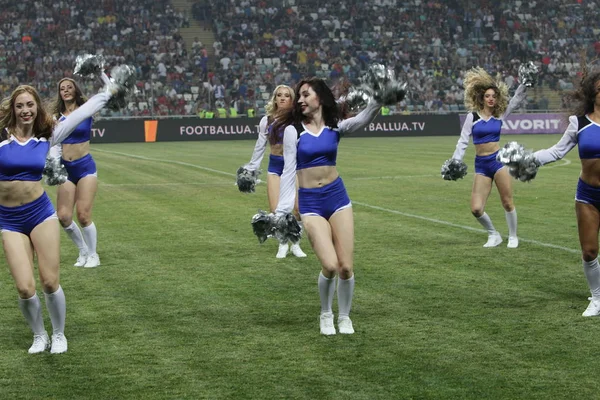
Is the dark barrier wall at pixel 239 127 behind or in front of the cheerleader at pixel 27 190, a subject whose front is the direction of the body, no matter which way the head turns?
behind

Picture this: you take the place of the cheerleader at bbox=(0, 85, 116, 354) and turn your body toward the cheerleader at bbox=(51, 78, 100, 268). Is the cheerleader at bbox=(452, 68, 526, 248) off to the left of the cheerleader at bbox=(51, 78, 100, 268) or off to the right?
right

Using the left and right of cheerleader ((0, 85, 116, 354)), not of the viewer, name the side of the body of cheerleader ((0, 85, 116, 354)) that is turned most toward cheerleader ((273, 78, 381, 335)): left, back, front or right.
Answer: left

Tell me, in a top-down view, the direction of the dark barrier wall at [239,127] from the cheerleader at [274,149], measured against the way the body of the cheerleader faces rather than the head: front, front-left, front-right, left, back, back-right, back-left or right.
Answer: back

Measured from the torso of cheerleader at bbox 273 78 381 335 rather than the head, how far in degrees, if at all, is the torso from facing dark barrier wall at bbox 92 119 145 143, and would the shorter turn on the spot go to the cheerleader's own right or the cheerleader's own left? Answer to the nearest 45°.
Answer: approximately 180°

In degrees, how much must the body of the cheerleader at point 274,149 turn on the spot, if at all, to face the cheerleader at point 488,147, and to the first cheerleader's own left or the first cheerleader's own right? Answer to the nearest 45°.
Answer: approximately 90° to the first cheerleader's own left

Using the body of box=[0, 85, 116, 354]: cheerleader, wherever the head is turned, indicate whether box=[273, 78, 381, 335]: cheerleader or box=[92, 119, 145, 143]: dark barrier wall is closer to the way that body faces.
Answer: the cheerleader

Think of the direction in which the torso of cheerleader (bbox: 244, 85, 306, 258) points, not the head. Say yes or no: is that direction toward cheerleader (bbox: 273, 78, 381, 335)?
yes
